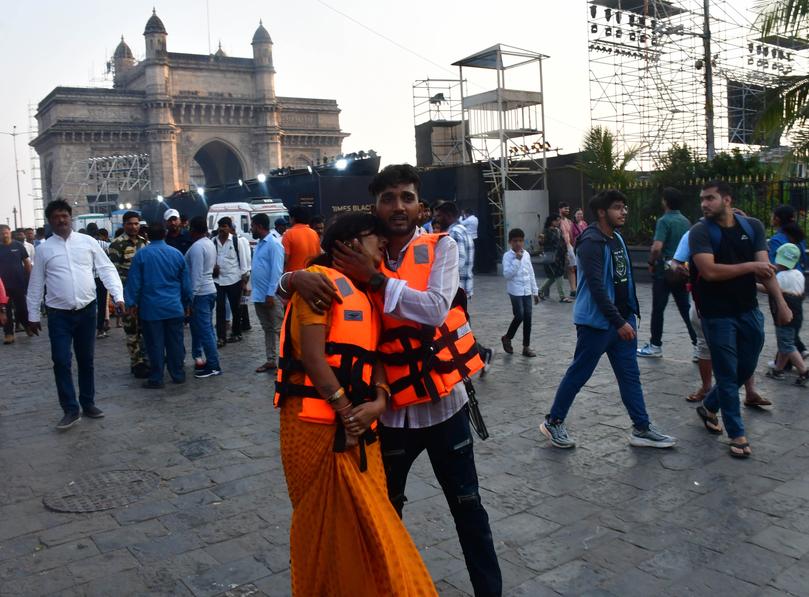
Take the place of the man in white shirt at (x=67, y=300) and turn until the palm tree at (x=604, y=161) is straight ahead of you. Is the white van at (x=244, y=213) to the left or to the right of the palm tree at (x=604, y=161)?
left

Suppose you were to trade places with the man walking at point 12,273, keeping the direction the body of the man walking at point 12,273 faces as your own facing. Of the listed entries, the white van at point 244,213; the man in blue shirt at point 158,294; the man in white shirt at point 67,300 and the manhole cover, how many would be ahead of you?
3

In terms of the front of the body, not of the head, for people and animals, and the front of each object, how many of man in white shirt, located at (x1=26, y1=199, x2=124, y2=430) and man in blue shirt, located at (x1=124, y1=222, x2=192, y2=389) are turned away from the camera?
1

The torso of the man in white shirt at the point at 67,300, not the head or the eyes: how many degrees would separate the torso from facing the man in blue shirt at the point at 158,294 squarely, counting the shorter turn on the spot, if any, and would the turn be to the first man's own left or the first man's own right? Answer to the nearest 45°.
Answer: approximately 135° to the first man's own left

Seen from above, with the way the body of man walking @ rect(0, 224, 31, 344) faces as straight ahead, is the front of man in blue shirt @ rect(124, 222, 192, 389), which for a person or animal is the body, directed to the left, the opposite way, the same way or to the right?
the opposite way

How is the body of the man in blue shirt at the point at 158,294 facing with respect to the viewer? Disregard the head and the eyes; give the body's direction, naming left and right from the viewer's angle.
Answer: facing away from the viewer

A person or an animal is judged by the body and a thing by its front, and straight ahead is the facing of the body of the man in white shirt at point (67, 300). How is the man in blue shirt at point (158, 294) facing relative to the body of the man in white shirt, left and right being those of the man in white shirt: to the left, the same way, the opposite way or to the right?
the opposite way

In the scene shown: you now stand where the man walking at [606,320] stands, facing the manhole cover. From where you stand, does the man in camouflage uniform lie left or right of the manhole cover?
right

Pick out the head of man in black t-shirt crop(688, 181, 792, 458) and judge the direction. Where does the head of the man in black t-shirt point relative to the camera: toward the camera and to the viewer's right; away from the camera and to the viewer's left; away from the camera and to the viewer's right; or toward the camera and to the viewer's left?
toward the camera and to the viewer's left

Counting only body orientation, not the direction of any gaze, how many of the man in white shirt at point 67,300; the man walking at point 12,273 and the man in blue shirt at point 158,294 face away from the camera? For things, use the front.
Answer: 1
